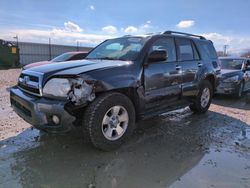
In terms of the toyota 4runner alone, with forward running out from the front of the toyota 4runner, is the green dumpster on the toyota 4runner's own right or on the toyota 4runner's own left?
on the toyota 4runner's own right

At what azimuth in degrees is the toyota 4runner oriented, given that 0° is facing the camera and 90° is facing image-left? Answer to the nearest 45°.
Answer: approximately 45°
